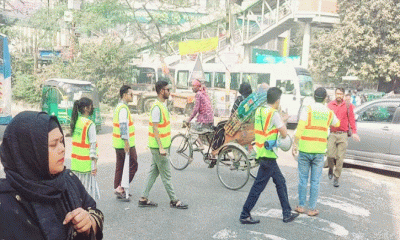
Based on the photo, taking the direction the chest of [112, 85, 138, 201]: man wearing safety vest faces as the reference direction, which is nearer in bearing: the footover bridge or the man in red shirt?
the man in red shirt

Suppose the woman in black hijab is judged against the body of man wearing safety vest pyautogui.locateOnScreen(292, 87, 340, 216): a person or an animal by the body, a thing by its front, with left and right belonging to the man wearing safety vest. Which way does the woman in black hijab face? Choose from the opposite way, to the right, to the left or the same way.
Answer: to the right

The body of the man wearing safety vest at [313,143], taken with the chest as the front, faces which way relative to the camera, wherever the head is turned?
away from the camera

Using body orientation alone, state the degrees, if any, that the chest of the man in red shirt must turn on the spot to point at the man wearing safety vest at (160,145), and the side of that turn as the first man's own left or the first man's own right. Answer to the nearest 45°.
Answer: approximately 45° to the first man's own right

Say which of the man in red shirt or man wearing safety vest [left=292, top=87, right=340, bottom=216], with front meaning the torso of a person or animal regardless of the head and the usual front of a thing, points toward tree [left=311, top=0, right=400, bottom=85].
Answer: the man wearing safety vest

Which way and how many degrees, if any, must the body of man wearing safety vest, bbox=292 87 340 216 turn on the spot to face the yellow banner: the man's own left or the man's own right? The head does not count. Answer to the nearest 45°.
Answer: approximately 45° to the man's own left

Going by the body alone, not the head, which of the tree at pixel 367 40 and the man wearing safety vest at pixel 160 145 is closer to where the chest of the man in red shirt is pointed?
the man wearing safety vest

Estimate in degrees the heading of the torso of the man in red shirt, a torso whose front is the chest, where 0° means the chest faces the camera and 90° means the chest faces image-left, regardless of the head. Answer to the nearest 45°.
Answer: approximately 0°

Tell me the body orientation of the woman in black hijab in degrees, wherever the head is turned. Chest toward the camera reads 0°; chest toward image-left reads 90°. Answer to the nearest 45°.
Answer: approximately 315°
